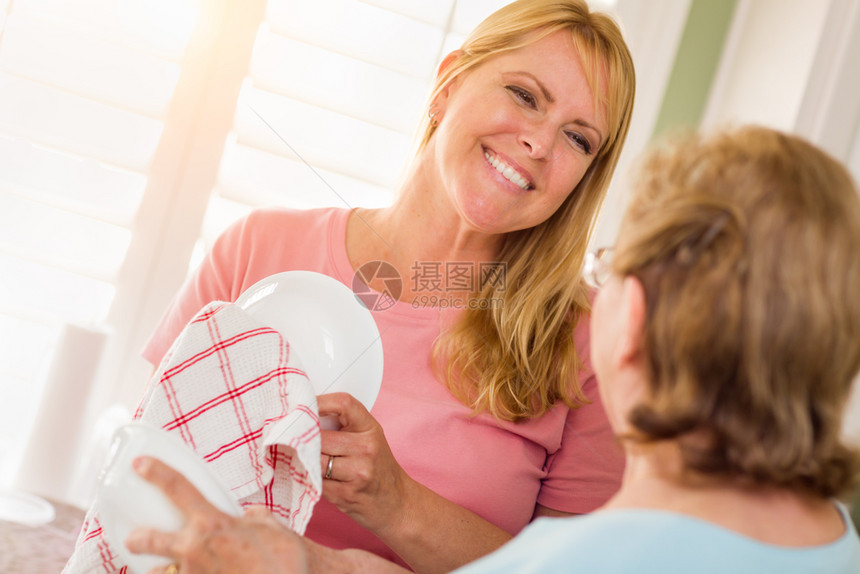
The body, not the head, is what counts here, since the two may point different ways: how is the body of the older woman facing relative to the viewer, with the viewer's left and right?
facing away from the viewer and to the left of the viewer

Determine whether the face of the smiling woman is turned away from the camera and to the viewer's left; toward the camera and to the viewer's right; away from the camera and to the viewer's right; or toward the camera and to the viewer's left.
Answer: toward the camera and to the viewer's right

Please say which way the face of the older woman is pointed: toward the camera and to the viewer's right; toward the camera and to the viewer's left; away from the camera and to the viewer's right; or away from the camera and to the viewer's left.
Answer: away from the camera and to the viewer's left

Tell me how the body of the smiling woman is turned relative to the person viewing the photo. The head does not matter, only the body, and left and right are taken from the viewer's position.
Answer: facing the viewer
